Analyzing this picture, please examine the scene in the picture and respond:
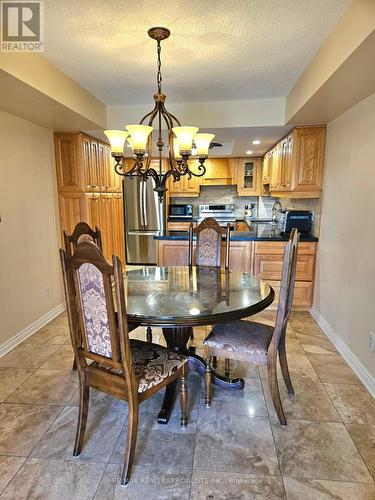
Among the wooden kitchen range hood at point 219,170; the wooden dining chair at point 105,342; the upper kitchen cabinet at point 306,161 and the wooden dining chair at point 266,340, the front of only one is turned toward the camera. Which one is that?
the wooden kitchen range hood at point 219,170

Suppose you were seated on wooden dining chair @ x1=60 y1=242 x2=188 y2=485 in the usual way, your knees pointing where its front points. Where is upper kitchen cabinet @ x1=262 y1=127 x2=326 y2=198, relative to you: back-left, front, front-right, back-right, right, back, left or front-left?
front

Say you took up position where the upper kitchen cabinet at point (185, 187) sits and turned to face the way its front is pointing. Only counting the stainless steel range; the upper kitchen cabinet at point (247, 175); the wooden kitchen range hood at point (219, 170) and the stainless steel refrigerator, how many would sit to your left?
3

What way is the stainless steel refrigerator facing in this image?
toward the camera

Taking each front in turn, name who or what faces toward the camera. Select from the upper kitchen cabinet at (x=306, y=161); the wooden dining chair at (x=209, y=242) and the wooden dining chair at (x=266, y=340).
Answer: the wooden dining chair at (x=209, y=242)

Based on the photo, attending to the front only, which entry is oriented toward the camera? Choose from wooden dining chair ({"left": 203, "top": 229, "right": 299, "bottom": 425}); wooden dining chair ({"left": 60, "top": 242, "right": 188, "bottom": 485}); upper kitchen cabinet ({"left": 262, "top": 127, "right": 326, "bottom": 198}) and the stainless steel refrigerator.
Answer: the stainless steel refrigerator

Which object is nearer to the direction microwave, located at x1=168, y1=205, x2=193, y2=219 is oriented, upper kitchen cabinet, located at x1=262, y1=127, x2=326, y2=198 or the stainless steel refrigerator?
the upper kitchen cabinet

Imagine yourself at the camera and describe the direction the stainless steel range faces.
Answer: facing the viewer

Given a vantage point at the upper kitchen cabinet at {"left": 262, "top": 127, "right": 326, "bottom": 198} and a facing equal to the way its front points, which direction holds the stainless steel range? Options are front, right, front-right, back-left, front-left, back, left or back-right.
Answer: front-right

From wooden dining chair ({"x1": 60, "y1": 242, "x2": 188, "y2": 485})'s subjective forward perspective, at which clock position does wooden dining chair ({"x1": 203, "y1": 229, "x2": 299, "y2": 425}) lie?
wooden dining chair ({"x1": 203, "y1": 229, "x2": 299, "y2": 425}) is roughly at 1 o'clock from wooden dining chair ({"x1": 60, "y1": 242, "x2": 188, "y2": 485}).

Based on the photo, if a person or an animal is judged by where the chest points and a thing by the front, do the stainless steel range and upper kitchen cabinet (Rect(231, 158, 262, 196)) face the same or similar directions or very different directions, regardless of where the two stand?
same or similar directions

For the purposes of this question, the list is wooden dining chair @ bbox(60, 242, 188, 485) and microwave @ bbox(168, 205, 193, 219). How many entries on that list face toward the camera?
1

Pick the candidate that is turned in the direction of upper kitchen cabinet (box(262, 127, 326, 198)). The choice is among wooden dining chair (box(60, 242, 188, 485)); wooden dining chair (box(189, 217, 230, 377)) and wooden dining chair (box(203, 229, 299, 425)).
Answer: wooden dining chair (box(60, 242, 188, 485))

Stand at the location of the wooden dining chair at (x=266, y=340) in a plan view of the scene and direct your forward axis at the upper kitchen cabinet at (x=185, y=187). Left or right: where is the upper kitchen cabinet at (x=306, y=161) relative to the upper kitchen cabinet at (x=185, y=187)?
right

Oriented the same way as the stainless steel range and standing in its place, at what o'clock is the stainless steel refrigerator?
The stainless steel refrigerator is roughly at 2 o'clock from the stainless steel range.

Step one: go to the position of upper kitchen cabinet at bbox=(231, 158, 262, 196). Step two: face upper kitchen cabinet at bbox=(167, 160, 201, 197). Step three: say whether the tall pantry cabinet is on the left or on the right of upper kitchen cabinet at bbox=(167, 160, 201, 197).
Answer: left

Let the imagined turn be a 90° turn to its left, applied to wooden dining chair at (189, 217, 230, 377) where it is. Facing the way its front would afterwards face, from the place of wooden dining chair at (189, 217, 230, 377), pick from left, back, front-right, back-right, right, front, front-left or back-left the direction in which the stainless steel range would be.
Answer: left

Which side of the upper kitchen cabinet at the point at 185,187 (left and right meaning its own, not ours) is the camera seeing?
front

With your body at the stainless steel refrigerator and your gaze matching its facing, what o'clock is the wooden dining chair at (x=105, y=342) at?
The wooden dining chair is roughly at 12 o'clock from the stainless steel refrigerator.

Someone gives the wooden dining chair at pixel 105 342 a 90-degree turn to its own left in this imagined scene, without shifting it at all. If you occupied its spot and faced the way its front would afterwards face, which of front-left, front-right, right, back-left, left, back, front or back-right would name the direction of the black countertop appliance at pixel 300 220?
right

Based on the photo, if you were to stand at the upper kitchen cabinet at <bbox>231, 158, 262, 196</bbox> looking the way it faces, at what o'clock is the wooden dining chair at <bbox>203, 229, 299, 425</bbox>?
The wooden dining chair is roughly at 12 o'clock from the upper kitchen cabinet.

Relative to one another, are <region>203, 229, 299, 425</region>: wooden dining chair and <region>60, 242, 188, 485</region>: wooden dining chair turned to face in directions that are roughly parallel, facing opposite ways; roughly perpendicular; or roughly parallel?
roughly perpendicular

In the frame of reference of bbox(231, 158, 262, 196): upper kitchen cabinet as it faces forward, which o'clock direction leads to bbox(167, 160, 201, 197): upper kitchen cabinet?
bbox(167, 160, 201, 197): upper kitchen cabinet is roughly at 3 o'clock from bbox(231, 158, 262, 196): upper kitchen cabinet.
